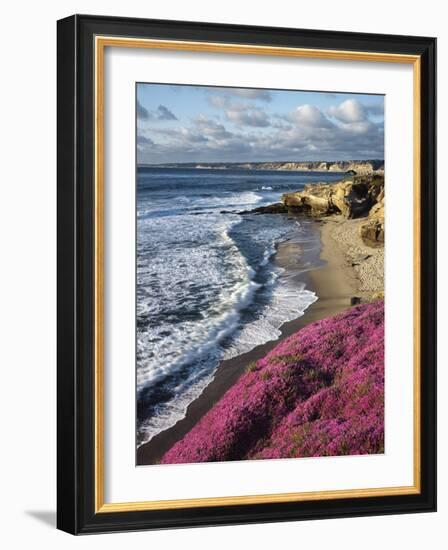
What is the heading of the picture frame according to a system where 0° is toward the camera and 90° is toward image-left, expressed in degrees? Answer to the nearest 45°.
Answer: approximately 315°
